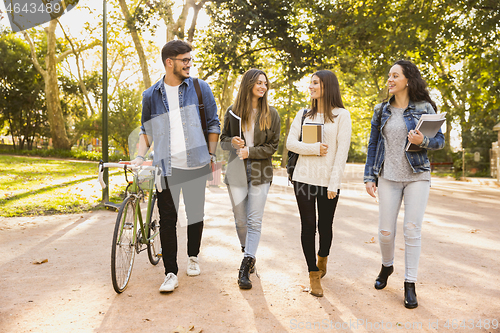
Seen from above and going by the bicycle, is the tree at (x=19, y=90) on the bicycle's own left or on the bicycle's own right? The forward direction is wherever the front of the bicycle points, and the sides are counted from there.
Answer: on the bicycle's own right

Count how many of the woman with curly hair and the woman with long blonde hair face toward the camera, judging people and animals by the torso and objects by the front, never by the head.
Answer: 2

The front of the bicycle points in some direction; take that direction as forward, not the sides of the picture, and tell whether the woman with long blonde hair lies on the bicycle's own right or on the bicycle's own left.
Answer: on the bicycle's own left

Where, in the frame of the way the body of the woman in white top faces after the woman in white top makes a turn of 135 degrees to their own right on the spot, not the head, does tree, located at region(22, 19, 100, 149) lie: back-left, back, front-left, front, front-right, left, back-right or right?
front

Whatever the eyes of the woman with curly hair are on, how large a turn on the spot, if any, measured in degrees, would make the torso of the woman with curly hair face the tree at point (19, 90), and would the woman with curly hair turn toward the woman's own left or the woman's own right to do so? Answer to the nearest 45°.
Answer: approximately 135° to the woman's own right

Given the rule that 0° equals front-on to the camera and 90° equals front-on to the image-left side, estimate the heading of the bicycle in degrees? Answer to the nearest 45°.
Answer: approximately 45°

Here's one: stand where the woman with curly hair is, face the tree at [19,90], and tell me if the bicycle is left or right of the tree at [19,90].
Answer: left

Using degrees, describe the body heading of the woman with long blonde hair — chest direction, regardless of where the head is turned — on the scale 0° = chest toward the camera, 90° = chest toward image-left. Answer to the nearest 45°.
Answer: approximately 0°

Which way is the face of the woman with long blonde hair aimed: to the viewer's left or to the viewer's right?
to the viewer's right

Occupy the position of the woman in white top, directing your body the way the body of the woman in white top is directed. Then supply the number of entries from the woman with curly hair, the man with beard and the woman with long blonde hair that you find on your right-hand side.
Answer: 2

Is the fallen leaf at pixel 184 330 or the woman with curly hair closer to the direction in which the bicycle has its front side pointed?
the fallen leaf
